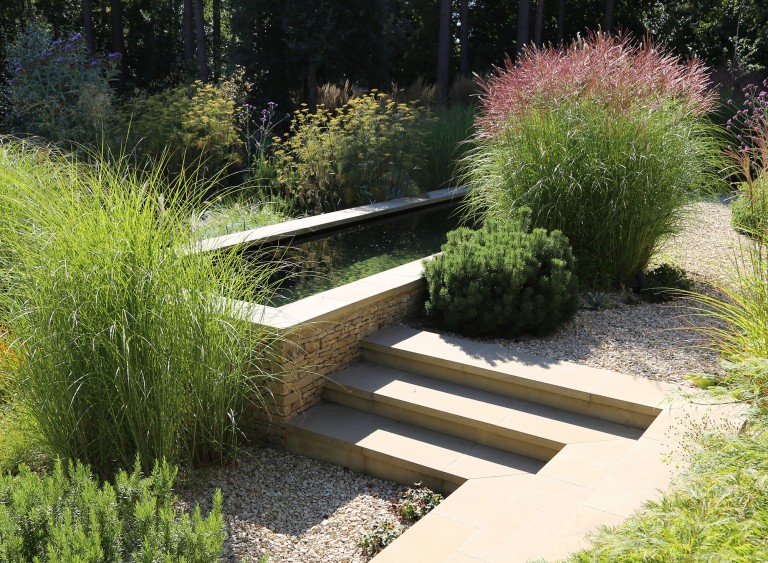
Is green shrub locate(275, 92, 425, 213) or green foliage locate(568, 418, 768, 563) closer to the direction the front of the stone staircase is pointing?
the green foliage

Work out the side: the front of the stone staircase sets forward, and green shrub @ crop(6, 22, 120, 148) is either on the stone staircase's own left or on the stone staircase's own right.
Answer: on the stone staircase's own right

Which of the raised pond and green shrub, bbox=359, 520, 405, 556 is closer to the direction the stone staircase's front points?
the green shrub

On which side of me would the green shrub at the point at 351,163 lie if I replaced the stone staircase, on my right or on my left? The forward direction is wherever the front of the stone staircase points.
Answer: on my right

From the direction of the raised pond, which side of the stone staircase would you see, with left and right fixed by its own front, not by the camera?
right

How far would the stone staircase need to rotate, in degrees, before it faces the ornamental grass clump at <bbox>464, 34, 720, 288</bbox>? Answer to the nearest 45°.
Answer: approximately 135° to its right

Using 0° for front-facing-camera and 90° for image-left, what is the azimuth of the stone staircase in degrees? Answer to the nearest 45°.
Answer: approximately 45°

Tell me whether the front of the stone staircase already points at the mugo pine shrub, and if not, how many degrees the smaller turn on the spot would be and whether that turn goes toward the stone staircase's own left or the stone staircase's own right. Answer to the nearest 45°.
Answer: approximately 135° to the stone staircase's own right

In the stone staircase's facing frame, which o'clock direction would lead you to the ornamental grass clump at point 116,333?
The ornamental grass clump is roughly at 1 o'clock from the stone staircase.
